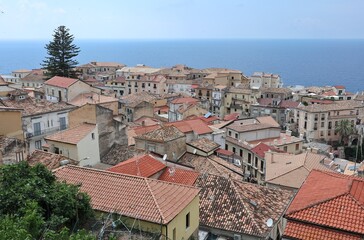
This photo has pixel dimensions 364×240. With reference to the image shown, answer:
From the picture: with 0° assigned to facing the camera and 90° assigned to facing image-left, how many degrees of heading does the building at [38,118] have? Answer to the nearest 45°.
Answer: approximately 315°

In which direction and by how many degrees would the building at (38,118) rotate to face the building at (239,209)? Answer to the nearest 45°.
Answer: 0° — it already faces it

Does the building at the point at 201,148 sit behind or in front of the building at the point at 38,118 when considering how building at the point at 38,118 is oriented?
in front
